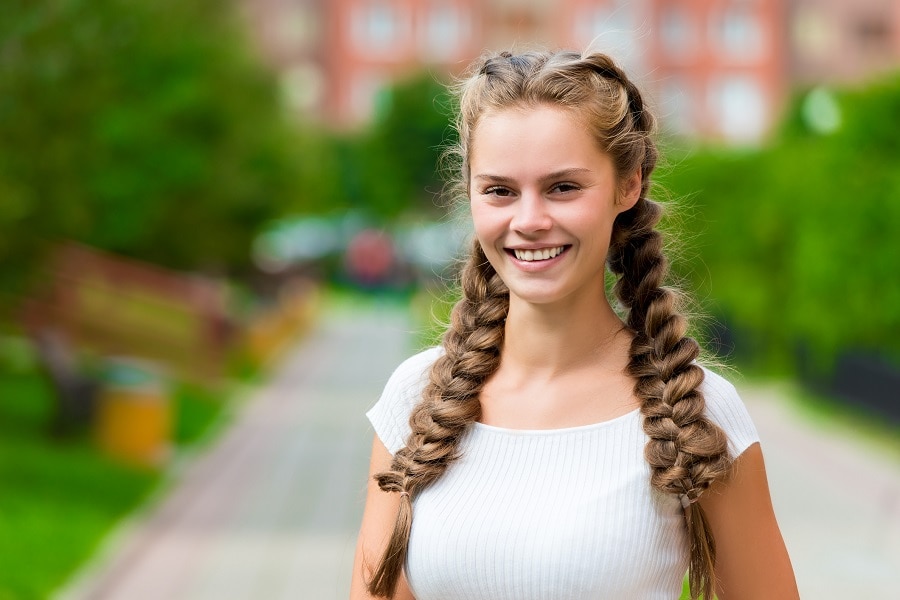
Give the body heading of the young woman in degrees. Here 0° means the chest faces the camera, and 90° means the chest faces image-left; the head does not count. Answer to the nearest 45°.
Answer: approximately 0°

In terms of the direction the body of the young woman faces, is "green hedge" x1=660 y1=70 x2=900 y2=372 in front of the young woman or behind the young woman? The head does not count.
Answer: behind

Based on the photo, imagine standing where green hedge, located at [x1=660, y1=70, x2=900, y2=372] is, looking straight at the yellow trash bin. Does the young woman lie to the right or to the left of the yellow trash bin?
left
